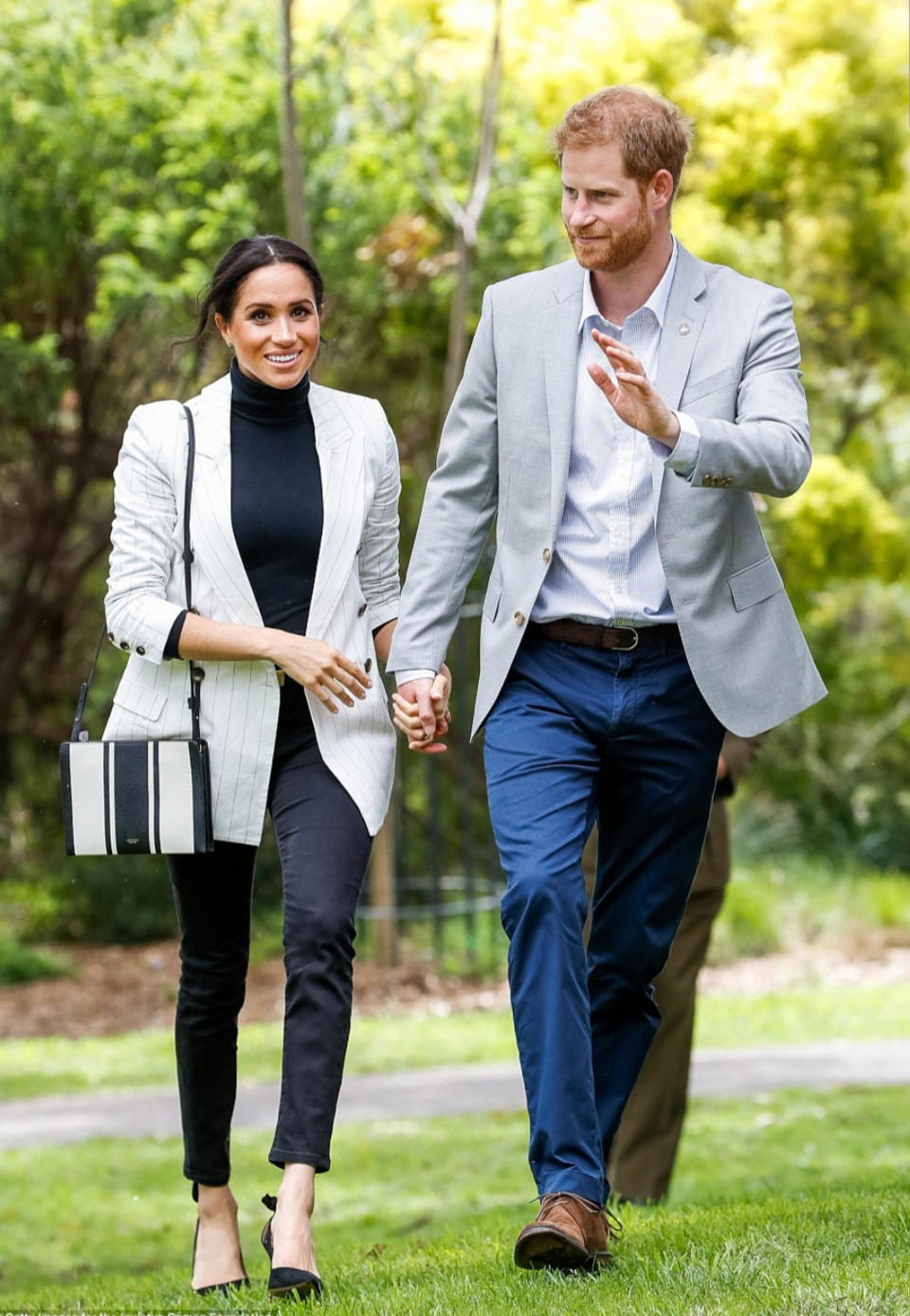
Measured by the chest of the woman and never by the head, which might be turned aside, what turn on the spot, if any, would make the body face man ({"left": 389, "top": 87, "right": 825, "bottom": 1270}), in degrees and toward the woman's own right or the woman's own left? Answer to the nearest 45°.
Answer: approximately 90° to the woman's own left

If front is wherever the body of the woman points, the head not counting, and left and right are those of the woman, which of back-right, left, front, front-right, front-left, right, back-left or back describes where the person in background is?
back-left

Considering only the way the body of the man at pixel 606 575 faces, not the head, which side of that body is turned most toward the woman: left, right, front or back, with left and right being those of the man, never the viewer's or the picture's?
right

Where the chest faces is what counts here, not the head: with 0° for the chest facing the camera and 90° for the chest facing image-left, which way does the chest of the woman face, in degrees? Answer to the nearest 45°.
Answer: approximately 0°

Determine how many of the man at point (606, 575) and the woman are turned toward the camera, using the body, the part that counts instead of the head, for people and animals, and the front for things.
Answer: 2

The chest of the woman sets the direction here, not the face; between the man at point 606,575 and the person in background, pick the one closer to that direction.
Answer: the man
